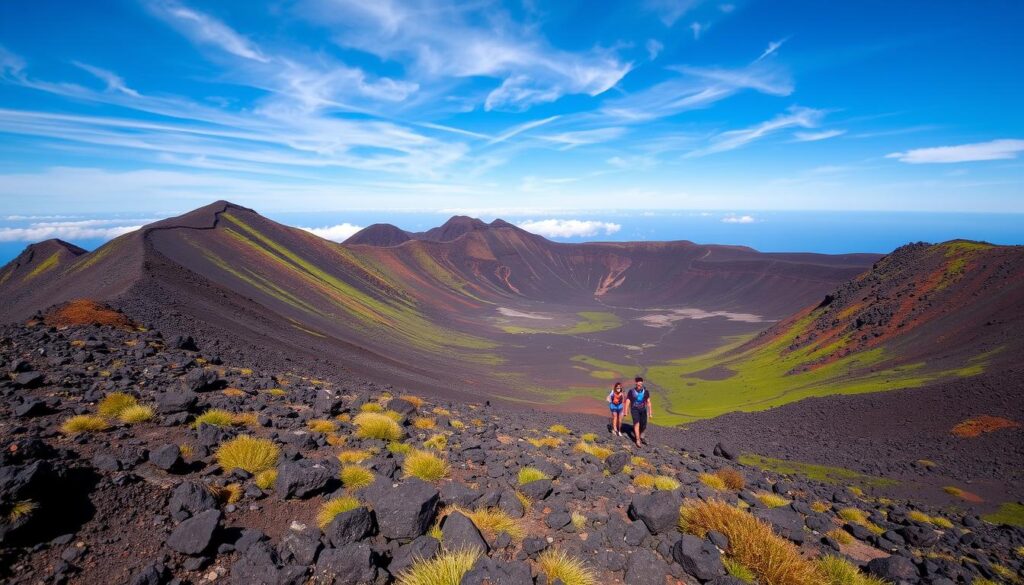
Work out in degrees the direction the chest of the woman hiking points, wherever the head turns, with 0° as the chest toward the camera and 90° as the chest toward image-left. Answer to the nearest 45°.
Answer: approximately 0°

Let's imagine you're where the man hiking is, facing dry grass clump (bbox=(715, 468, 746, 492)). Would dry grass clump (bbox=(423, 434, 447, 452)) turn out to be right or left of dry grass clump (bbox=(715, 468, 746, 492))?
right

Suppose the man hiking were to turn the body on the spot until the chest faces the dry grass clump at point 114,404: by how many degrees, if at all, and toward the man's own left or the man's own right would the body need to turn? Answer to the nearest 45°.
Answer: approximately 45° to the man's own right

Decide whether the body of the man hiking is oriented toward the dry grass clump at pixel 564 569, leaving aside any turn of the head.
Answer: yes

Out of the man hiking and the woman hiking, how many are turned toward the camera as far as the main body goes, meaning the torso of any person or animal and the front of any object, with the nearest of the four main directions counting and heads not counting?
2
